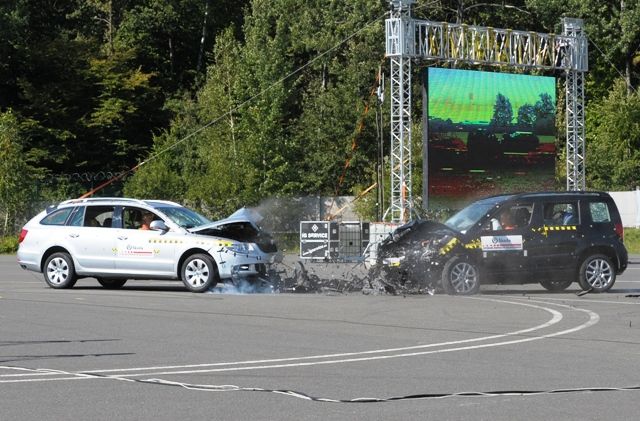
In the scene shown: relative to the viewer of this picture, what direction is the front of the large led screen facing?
facing the viewer and to the right of the viewer

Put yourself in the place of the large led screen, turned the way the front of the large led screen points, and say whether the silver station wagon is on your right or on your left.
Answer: on your right

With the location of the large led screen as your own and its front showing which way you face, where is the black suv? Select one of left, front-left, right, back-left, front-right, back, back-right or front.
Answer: front-right

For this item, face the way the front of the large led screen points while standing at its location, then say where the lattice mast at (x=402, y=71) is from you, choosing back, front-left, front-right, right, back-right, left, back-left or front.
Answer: right
